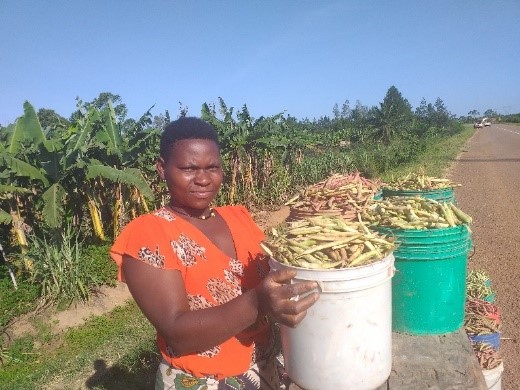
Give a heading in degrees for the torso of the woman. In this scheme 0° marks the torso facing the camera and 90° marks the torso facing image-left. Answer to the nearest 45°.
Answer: approximately 315°

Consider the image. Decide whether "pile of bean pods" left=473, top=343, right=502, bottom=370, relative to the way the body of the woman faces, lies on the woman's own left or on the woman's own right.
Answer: on the woman's own left

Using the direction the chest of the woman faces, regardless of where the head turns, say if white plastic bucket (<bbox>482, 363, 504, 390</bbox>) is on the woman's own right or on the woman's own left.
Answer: on the woman's own left

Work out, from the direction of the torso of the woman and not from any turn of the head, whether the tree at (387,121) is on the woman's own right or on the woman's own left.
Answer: on the woman's own left

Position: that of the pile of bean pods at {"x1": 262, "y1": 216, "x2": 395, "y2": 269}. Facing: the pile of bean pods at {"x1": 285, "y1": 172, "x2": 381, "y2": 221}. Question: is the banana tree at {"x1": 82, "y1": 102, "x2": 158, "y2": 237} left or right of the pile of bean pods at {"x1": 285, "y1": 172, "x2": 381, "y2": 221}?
left

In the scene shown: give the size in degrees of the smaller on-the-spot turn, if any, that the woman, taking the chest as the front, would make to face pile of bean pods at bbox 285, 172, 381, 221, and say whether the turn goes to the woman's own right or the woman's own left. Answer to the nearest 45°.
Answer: approximately 90° to the woman's own left

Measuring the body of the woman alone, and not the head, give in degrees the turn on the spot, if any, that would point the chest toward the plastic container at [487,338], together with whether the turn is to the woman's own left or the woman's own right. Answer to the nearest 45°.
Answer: approximately 90° to the woman's own left

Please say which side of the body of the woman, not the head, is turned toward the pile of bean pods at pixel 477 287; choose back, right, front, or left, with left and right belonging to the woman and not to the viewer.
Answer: left
